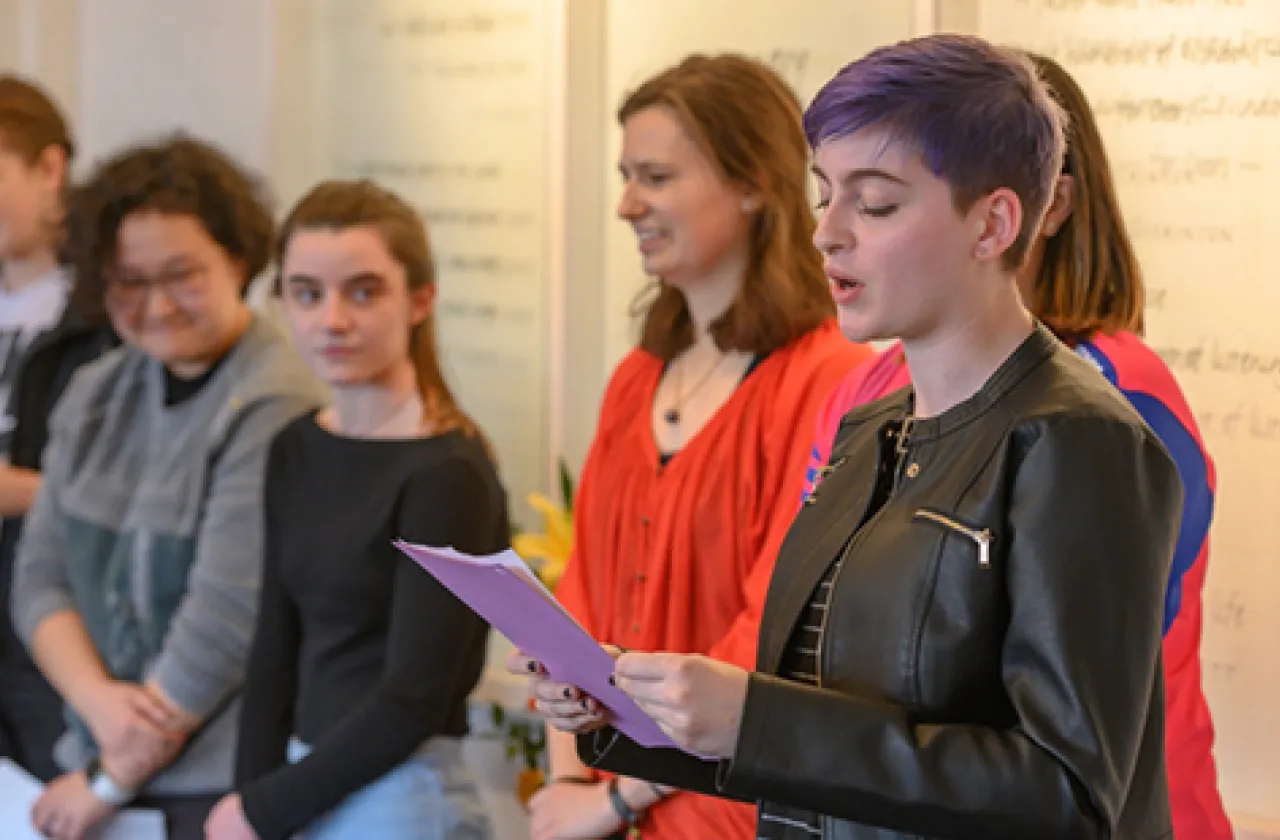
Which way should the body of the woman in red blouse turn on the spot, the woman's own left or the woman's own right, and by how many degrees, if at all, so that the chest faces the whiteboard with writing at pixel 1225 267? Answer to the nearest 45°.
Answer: approximately 135° to the woman's own left

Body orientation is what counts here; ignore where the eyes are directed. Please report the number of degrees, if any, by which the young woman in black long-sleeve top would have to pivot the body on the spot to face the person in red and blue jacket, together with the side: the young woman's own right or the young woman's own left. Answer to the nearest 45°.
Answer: approximately 90° to the young woman's own left

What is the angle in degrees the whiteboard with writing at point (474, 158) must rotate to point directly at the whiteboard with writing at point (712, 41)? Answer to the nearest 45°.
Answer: approximately 45° to its left

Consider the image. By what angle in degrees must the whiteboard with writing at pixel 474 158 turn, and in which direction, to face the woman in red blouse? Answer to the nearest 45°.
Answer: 0° — it already faces them

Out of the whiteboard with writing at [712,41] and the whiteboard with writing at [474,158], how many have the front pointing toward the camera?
2

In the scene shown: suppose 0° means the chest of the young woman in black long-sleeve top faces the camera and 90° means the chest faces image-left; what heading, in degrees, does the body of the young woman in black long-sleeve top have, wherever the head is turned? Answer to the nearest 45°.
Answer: approximately 45°

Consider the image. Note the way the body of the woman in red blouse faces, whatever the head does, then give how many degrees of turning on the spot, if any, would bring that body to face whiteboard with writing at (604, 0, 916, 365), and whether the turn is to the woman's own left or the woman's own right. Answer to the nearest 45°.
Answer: approximately 135° to the woman's own right
